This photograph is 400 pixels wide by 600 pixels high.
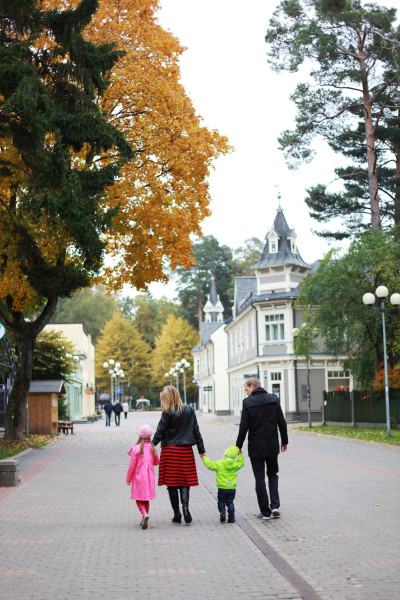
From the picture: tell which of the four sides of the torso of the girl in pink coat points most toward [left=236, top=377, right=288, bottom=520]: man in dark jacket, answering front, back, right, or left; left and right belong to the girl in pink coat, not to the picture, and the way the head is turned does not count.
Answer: right

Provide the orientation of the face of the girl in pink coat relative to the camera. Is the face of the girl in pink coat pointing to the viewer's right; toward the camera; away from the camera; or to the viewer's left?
away from the camera

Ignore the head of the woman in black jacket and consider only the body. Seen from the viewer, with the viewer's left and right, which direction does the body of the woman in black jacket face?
facing away from the viewer

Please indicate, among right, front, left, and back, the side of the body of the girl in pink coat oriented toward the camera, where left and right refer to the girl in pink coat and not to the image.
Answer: back

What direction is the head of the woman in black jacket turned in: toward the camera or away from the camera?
away from the camera

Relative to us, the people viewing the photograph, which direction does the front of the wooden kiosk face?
facing to the right of the viewer

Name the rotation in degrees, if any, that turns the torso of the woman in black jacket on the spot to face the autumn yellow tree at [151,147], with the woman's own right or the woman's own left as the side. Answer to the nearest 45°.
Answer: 0° — they already face it

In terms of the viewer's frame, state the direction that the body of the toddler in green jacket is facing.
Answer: away from the camera
